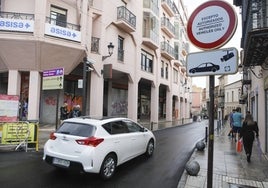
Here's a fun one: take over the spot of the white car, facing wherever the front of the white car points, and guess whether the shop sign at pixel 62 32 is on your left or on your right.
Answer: on your left

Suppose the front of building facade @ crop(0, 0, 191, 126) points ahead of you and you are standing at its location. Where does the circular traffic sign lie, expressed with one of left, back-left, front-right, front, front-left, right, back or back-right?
front-right

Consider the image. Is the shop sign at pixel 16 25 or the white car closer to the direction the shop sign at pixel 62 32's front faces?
the white car

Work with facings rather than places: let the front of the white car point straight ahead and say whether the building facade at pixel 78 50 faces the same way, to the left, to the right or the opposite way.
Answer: to the right

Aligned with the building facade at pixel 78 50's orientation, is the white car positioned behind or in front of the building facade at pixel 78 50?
in front

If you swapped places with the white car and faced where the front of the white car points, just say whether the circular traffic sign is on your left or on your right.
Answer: on your right

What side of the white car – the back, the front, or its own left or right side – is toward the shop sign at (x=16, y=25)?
left

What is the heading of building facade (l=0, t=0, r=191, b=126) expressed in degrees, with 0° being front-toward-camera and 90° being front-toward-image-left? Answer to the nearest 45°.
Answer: approximately 315°

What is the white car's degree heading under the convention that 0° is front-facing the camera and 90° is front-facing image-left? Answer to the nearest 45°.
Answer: approximately 225°

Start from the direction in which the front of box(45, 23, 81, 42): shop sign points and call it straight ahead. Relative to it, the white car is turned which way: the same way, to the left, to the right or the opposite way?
to the left
